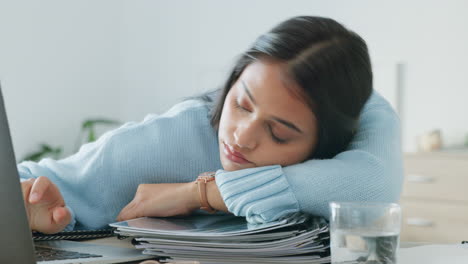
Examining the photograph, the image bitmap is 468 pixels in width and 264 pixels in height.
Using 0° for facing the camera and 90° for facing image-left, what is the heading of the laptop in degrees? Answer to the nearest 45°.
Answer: approximately 225°

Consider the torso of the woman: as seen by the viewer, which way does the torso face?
toward the camera

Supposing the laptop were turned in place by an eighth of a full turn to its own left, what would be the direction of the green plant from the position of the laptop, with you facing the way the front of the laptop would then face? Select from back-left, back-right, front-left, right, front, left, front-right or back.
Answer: front

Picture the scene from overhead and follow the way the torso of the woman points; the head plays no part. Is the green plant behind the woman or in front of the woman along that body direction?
behind

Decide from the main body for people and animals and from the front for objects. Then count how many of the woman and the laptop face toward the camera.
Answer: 1
